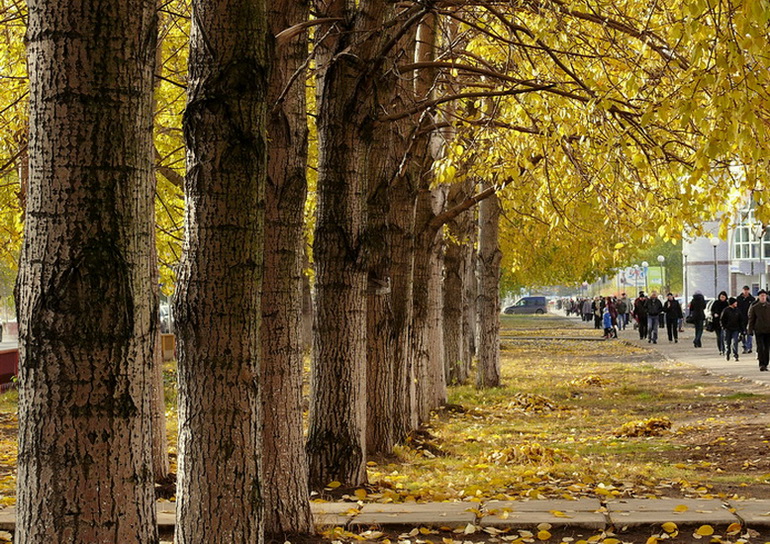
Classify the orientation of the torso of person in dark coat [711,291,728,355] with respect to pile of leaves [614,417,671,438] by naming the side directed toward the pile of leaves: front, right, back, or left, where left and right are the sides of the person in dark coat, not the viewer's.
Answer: front

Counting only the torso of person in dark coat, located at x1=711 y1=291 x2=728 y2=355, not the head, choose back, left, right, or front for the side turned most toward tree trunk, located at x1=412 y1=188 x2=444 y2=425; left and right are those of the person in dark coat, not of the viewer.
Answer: front

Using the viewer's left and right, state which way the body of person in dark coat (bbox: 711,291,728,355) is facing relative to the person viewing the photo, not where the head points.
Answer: facing the viewer

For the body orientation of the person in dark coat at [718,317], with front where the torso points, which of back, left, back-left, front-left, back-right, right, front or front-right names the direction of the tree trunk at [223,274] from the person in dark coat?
front

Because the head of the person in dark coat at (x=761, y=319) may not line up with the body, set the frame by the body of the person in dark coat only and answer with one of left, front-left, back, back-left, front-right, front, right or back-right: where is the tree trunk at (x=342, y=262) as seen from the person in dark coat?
front

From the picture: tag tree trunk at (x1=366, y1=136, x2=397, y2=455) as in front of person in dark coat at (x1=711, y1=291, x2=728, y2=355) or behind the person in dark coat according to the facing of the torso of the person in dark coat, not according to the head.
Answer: in front

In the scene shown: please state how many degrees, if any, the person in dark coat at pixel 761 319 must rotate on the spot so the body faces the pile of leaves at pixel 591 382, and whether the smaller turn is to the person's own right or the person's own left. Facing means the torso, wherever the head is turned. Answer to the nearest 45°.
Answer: approximately 90° to the person's own right

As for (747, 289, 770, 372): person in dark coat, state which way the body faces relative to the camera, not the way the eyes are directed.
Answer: toward the camera

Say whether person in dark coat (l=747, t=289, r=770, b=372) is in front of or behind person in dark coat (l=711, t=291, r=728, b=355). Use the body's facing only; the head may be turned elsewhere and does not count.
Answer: in front

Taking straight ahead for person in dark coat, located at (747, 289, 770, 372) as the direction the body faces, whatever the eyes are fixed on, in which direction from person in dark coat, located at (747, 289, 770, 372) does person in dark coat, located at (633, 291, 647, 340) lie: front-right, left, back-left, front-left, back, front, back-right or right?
back

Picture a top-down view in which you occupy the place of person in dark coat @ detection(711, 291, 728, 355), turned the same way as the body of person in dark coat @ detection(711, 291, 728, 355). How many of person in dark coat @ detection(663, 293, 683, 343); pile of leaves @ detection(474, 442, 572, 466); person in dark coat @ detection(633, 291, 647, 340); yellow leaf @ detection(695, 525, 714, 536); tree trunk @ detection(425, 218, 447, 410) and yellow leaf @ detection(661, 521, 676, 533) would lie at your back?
2

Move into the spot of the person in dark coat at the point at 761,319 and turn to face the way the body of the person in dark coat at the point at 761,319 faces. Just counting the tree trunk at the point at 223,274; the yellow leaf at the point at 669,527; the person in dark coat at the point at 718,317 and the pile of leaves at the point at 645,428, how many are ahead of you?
3

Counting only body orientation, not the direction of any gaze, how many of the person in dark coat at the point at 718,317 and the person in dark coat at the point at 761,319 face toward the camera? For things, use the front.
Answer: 2

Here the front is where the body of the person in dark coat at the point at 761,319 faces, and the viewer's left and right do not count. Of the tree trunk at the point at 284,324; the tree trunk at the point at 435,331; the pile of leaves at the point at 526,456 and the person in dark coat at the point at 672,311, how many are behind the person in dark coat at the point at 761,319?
1

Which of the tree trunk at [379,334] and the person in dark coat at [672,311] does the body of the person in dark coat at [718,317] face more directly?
the tree trunk

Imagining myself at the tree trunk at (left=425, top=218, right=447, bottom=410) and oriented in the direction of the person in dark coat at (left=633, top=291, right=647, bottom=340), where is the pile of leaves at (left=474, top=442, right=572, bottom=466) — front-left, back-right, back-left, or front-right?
back-right
